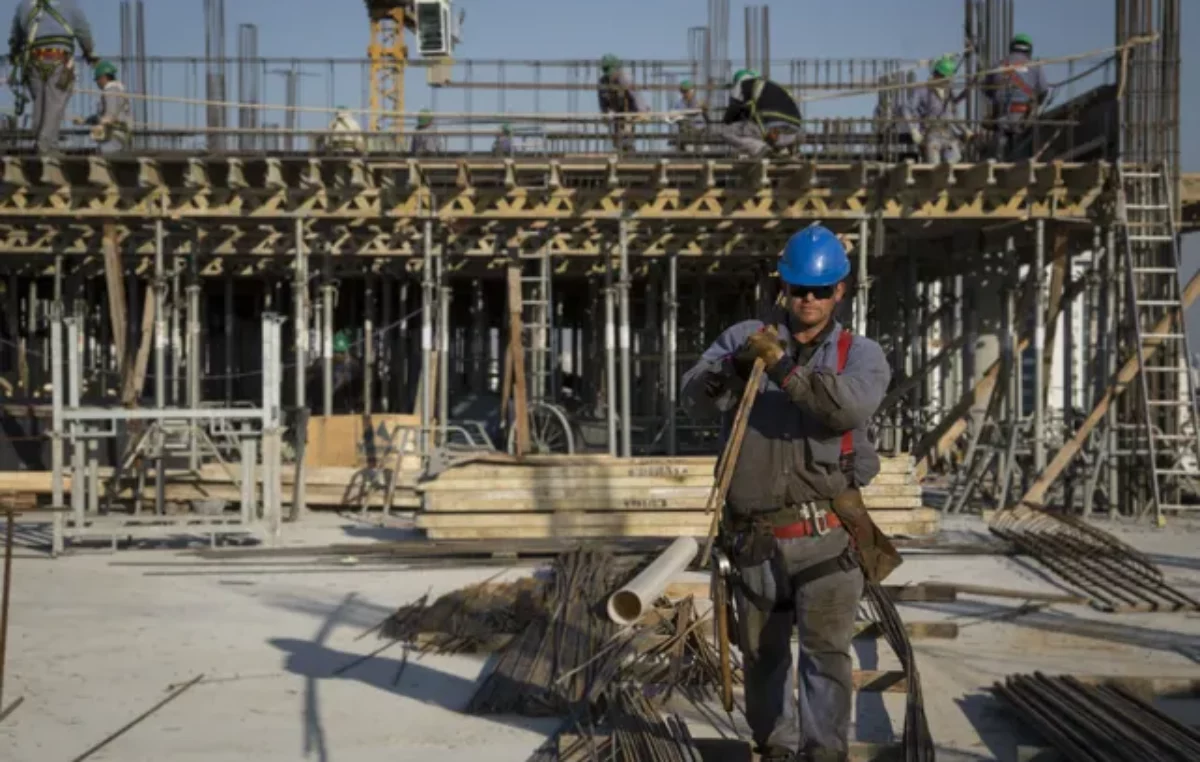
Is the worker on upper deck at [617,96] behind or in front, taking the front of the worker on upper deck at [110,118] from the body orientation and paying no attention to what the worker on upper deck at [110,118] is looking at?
behind

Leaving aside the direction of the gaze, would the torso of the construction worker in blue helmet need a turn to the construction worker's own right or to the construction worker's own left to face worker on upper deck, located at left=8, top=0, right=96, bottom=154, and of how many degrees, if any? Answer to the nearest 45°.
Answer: approximately 135° to the construction worker's own right

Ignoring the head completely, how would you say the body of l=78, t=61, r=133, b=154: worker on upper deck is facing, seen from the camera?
to the viewer's left

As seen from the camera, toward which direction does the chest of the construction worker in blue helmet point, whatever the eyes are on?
toward the camera

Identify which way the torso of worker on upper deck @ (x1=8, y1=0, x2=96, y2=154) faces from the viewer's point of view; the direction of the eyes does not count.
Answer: away from the camera

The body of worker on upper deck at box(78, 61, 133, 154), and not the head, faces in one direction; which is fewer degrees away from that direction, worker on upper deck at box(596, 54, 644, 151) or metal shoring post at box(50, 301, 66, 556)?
the metal shoring post

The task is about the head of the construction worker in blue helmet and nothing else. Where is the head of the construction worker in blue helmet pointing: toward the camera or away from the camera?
toward the camera

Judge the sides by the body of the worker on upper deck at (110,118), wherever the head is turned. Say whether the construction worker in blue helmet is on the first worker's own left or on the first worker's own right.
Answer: on the first worker's own left

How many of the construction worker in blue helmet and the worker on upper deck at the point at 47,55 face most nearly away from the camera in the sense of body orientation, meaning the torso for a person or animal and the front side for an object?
1

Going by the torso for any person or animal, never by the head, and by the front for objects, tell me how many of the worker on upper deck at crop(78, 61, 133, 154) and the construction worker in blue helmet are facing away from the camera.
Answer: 0

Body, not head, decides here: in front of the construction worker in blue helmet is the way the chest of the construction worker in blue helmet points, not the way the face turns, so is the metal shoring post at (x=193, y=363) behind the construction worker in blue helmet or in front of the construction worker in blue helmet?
behind
